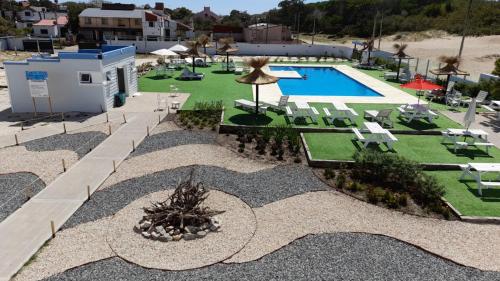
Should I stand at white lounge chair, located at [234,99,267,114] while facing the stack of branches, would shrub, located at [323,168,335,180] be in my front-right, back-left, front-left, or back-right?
front-left

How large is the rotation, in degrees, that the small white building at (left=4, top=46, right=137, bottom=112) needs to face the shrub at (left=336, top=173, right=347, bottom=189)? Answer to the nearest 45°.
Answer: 0° — it already faces it

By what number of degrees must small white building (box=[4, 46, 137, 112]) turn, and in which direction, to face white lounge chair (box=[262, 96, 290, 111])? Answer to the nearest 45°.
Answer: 0° — it already faces it

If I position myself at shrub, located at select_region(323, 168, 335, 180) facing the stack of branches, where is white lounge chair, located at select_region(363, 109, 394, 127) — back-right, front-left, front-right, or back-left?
back-right

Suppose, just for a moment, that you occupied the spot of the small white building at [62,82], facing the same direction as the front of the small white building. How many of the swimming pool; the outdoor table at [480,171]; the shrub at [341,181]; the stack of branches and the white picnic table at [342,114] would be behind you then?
0

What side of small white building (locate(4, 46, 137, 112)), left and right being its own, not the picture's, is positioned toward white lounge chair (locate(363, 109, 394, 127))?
front

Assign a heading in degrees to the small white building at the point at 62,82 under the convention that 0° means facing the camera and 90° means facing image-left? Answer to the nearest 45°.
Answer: approximately 315°

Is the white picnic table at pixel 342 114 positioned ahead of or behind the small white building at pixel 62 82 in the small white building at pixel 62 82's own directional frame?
ahead

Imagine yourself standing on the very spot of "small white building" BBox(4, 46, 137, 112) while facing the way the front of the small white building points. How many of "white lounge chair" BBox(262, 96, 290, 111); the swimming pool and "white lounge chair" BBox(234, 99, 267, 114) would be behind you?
0

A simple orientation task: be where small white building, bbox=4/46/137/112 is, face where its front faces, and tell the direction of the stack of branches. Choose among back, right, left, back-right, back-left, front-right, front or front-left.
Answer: front-right

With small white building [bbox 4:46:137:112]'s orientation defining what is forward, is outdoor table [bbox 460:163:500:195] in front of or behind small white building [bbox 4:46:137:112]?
in front

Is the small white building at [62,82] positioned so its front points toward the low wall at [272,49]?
no

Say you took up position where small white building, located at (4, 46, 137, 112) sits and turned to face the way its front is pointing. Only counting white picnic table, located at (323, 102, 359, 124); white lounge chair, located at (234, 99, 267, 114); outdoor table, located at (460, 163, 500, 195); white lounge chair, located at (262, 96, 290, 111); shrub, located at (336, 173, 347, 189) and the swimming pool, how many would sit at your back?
0

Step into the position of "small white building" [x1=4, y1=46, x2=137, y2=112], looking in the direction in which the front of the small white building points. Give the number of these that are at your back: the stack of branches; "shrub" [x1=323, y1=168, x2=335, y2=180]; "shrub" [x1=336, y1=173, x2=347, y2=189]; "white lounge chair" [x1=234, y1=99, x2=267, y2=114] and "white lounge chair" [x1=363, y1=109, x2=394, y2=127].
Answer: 0

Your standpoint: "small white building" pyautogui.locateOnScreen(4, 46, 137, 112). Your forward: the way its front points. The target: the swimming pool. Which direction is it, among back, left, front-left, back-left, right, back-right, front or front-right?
front-left
